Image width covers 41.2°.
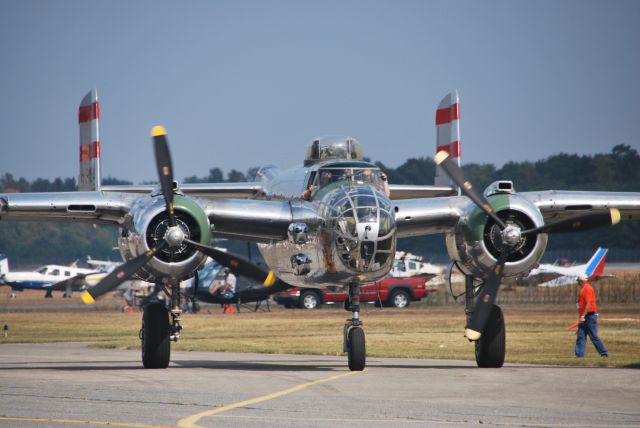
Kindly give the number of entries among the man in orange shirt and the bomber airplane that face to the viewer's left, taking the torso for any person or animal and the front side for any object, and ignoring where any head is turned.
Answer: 1

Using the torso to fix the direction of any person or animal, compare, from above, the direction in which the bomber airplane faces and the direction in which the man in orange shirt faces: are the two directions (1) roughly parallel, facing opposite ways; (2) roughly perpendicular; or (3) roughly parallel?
roughly perpendicular

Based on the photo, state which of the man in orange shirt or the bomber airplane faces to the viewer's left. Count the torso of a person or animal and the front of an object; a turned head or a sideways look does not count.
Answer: the man in orange shirt

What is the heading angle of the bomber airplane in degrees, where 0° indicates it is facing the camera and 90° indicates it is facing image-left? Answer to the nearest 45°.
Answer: approximately 0°

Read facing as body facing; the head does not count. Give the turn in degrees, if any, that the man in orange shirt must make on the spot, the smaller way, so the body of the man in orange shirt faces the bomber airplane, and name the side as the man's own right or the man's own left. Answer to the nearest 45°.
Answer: approximately 45° to the man's own left

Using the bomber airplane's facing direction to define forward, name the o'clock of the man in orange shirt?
The man in orange shirt is roughly at 8 o'clock from the bomber airplane.

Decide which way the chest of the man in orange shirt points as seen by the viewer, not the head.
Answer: to the viewer's left
